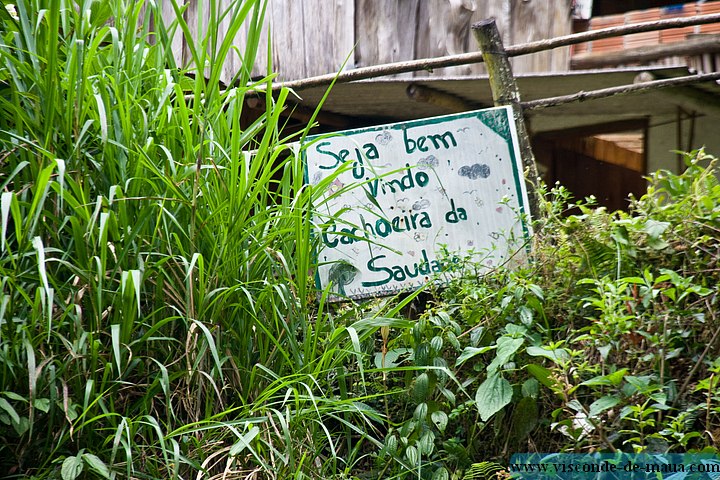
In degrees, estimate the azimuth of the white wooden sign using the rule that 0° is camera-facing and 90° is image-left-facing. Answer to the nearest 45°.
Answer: approximately 0°

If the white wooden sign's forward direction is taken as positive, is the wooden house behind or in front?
behind
